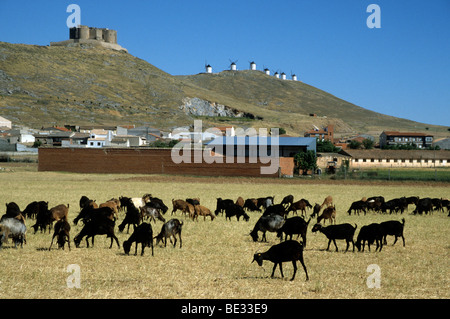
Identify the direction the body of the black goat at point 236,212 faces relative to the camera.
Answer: to the viewer's right

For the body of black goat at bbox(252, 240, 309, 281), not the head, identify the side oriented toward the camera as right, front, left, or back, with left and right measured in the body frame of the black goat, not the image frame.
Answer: left

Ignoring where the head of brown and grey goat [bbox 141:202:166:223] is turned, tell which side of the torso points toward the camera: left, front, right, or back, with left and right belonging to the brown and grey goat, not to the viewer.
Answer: right

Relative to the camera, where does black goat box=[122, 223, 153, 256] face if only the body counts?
to the viewer's left

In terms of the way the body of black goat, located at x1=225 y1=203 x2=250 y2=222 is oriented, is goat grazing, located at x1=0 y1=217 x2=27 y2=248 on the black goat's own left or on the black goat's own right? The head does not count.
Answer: on the black goat's own right

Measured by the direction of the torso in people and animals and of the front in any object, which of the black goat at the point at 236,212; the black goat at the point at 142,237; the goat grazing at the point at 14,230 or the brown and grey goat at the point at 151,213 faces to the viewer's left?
the black goat at the point at 142,237

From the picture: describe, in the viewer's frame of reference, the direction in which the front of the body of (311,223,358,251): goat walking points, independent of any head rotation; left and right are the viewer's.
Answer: facing to the left of the viewer
